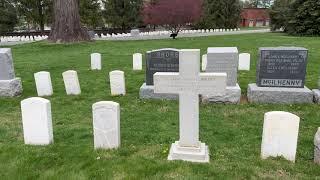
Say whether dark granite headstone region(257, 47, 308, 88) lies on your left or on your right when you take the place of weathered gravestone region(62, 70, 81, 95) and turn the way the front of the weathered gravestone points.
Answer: on your left

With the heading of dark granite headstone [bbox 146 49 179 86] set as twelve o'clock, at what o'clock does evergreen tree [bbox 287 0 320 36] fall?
The evergreen tree is roughly at 7 o'clock from the dark granite headstone.

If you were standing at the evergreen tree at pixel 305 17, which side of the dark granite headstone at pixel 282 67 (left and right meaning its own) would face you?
back

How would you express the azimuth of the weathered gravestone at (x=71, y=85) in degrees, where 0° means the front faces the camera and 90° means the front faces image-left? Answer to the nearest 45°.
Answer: approximately 0°

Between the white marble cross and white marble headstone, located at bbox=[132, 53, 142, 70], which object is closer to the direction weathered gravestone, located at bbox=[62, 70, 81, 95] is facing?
the white marble cross

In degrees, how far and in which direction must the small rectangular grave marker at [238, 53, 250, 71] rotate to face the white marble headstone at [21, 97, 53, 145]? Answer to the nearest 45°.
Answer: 0° — it already faces it

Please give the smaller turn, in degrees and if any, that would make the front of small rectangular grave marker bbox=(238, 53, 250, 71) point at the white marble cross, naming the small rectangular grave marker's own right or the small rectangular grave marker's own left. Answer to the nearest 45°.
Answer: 0° — it already faces it
